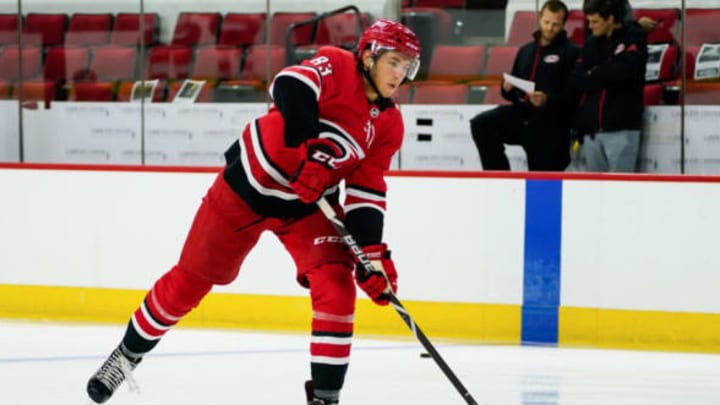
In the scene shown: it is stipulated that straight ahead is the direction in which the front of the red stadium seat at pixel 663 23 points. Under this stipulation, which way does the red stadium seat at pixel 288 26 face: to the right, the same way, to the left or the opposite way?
the same way

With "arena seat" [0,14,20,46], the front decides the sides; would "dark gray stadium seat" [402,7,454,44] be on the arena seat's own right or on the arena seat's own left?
on the arena seat's own left

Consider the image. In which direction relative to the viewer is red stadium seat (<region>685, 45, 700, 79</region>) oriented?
toward the camera

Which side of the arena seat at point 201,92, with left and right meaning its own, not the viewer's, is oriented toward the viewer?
front

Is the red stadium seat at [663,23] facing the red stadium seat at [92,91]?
no

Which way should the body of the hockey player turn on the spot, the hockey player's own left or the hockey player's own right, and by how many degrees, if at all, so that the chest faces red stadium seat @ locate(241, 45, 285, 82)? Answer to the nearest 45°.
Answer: approximately 135° to the hockey player's own left

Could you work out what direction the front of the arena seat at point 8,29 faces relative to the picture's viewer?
facing the viewer

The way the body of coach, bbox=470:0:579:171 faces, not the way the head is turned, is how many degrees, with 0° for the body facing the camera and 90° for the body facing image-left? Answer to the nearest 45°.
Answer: approximately 45°

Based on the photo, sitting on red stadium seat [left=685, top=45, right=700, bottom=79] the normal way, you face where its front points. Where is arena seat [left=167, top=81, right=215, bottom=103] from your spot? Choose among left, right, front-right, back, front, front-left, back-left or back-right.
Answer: right

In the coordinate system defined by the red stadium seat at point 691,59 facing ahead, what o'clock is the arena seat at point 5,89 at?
The arena seat is roughly at 3 o'clock from the red stadium seat.

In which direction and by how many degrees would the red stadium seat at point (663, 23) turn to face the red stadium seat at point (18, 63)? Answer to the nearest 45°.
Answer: approximately 90° to its right

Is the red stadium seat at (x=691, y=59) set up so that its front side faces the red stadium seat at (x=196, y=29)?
no

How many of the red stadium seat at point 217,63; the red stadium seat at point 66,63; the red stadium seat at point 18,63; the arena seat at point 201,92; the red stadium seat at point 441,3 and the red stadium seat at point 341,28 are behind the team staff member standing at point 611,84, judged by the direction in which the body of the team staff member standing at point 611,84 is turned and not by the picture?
0

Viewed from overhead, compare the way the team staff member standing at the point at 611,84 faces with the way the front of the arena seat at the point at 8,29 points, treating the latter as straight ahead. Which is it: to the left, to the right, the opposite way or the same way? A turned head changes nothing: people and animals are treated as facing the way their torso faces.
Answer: to the right

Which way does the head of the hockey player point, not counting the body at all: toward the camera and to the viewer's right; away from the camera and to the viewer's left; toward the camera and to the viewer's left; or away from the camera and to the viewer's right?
toward the camera and to the viewer's right

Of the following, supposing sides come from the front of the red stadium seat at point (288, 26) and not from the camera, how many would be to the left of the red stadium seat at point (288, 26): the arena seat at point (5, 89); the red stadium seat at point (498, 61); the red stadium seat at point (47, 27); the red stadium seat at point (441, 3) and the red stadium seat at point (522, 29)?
3

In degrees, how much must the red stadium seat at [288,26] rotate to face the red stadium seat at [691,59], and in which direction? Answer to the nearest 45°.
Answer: approximately 90° to its left

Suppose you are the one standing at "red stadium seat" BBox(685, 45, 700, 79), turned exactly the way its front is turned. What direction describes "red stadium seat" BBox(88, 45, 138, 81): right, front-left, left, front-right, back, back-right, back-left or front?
right
